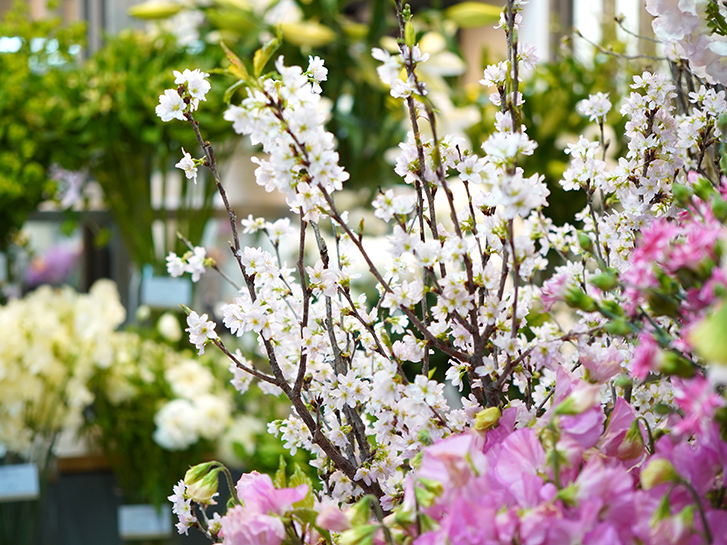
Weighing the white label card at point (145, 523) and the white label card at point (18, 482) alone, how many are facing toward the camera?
2

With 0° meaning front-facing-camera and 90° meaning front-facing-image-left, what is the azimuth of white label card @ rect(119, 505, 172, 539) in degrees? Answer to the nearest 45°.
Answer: approximately 0°

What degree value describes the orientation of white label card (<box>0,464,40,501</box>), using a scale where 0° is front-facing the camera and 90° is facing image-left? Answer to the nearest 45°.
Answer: approximately 0°
